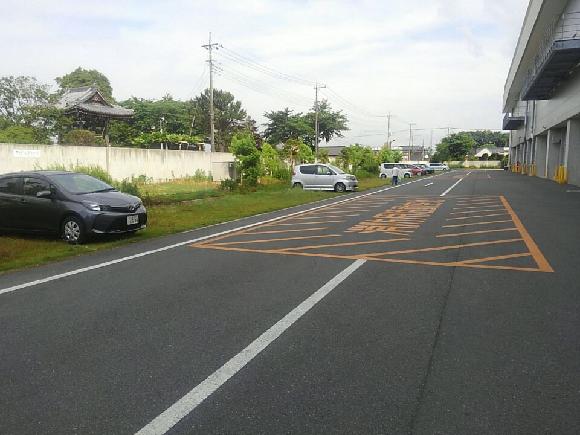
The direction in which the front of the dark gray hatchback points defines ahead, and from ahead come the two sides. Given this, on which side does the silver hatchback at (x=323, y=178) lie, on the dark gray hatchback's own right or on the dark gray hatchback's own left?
on the dark gray hatchback's own left

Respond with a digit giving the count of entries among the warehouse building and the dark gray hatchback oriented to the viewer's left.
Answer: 1

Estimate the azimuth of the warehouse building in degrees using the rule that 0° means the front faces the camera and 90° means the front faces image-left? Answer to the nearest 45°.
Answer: approximately 90°

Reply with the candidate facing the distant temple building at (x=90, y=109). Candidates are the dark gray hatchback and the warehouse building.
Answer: the warehouse building

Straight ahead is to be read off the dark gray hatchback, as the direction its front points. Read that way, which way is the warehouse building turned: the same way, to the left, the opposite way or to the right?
the opposite way

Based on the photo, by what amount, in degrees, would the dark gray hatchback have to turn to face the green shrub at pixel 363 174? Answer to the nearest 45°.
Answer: approximately 90° to its left

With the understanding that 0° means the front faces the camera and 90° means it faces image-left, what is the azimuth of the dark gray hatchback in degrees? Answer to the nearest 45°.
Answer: approximately 315°

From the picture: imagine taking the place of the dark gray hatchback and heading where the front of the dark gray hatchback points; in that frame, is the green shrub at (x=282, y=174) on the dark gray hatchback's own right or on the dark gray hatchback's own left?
on the dark gray hatchback's own left

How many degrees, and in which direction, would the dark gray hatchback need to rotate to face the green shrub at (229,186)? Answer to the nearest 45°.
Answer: approximately 90° to its left

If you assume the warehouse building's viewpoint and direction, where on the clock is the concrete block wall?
The concrete block wall is roughly at 11 o'clock from the warehouse building.

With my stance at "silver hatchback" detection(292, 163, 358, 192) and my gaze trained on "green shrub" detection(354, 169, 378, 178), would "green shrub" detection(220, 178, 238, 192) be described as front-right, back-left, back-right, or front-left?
back-left
